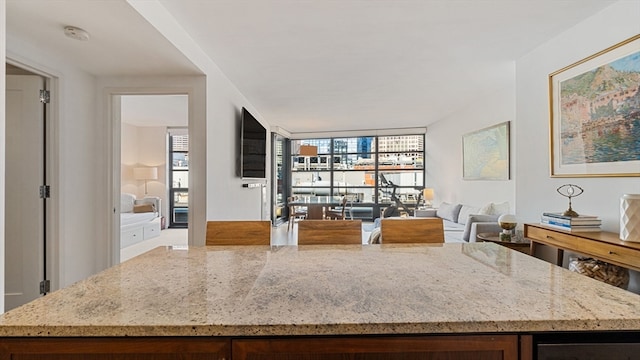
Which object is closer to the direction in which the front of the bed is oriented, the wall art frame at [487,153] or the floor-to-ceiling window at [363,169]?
the wall art frame

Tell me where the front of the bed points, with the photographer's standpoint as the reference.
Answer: facing the viewer and to the right of the viewer

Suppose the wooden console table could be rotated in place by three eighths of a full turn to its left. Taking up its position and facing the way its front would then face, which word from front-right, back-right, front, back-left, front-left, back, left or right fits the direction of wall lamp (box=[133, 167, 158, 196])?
back

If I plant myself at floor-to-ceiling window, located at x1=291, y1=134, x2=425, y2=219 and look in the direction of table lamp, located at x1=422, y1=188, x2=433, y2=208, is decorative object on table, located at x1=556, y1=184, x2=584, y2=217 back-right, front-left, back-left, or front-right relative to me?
front-right

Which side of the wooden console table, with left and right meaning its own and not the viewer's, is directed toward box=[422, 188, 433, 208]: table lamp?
right

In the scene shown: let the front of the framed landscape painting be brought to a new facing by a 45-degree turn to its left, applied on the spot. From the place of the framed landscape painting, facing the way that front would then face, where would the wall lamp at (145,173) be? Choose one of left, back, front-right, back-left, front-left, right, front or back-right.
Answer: right

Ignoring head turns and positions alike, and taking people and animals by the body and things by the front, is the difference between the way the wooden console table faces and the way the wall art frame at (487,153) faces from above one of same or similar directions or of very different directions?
same or similar directions

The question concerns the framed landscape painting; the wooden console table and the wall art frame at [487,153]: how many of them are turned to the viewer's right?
0

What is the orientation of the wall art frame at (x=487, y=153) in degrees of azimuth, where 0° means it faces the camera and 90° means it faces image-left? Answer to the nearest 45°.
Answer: approximately 45°

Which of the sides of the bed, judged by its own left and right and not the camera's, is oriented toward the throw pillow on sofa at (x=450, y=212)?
front

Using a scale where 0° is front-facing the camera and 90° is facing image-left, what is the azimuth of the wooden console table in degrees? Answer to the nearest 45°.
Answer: approximately 45°

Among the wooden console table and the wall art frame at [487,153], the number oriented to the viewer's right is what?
0

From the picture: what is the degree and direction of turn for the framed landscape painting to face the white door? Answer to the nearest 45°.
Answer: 0° — it already faces it

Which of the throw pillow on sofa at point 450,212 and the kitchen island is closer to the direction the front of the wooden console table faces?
the kitchen island

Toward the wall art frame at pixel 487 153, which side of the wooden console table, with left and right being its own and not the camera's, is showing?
right

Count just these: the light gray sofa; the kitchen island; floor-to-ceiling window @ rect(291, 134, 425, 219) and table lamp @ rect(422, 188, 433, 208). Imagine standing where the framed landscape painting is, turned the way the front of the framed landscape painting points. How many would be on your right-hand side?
3
